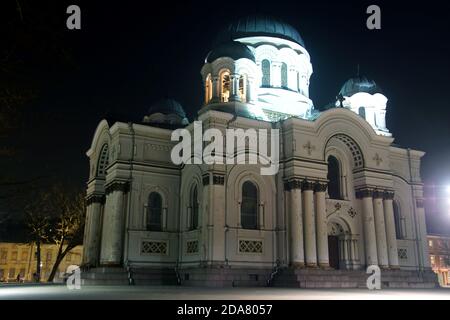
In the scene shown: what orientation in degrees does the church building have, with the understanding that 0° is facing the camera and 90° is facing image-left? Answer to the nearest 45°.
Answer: approximately 315°

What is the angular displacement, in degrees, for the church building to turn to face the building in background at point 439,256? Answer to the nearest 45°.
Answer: approximately 90° to its left
